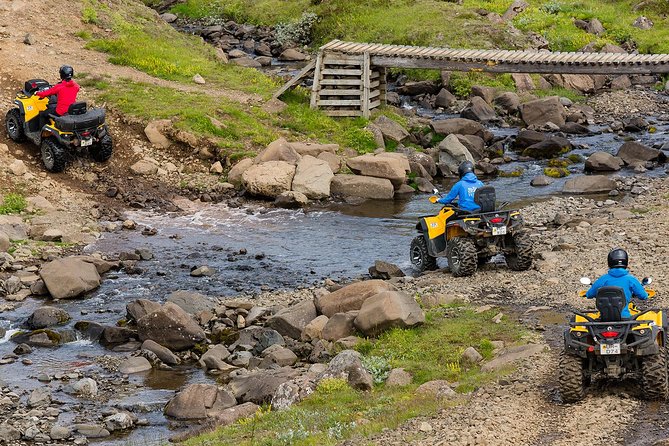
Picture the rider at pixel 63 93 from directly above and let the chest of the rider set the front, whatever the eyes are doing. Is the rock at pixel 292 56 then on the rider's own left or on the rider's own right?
on the rider's own right

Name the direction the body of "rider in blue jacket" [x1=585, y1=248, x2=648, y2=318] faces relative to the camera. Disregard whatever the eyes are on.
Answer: away from the camera

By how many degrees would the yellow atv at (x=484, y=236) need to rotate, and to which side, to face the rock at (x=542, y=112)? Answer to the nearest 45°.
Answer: approximately 45° to its right

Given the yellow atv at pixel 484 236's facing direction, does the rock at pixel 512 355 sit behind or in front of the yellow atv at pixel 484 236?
behind

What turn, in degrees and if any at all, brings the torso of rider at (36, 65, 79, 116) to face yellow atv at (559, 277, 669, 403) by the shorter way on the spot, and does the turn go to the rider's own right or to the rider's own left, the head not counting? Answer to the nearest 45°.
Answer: approximately 135° to the rider's own left

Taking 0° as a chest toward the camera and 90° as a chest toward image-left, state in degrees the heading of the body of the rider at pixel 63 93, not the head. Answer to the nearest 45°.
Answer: approximately 135°

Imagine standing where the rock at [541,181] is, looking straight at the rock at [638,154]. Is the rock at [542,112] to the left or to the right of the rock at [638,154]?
left

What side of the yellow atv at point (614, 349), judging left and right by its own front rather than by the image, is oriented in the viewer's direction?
back

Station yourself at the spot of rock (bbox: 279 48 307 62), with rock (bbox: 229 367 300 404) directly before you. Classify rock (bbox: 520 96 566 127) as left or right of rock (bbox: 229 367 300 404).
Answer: left

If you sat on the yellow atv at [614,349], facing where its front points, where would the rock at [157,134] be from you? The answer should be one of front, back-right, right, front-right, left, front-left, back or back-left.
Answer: front-left

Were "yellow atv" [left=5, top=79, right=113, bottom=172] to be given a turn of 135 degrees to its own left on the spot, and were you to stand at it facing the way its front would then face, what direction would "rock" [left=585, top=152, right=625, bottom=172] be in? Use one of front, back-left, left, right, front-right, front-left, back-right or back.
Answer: left

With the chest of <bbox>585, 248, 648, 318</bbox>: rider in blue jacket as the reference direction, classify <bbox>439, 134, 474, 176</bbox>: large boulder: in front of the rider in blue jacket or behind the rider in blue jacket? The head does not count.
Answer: in front

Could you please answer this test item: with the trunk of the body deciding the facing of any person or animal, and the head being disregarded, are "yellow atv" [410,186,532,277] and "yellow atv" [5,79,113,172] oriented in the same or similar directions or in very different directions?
same or similar directions

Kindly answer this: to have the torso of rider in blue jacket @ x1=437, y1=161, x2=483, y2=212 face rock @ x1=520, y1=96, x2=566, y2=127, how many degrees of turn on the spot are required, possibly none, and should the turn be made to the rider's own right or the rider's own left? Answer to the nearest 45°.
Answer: approximately 45° to the rider's own right

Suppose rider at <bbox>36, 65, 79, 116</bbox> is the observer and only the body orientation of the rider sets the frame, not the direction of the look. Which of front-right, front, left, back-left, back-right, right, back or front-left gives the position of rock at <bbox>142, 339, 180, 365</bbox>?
back-left

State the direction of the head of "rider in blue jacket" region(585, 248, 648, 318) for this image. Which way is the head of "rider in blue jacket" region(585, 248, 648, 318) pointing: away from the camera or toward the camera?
away from the camera
